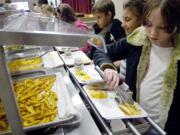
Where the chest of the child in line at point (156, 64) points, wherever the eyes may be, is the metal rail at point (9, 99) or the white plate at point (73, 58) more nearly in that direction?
the metal rail

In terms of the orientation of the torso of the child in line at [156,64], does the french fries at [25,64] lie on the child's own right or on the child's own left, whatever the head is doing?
on the child's own right

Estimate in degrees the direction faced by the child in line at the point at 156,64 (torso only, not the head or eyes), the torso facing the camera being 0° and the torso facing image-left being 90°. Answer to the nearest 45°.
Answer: approximately 45°

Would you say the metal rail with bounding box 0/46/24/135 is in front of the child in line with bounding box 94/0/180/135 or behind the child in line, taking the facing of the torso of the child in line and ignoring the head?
in front
